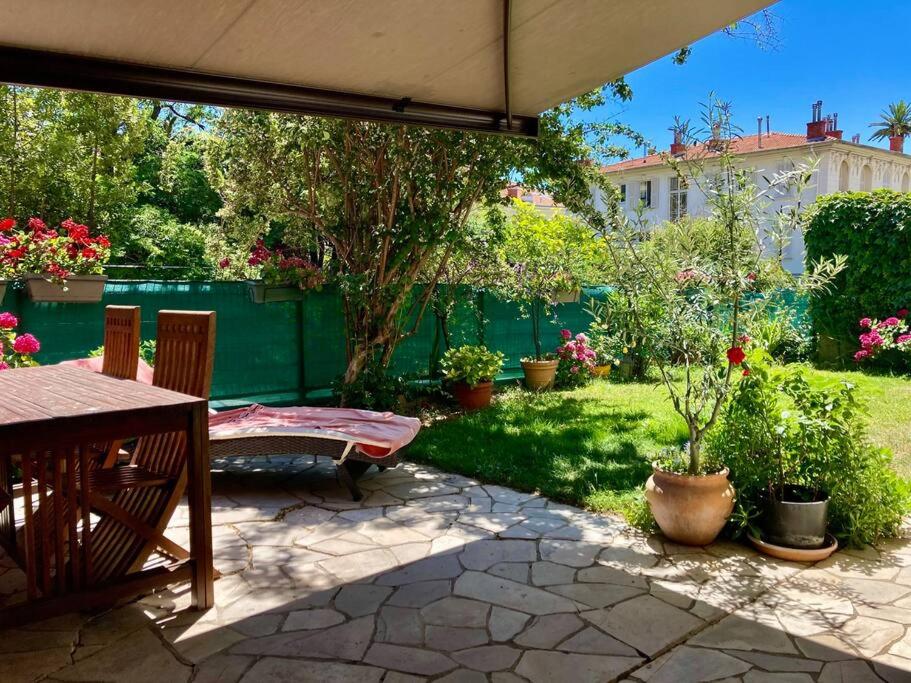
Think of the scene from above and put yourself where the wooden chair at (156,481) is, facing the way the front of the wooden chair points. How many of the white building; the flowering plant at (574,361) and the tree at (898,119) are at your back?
3

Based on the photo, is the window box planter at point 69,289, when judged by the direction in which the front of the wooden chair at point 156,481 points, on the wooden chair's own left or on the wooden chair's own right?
on the wooden chair's own right

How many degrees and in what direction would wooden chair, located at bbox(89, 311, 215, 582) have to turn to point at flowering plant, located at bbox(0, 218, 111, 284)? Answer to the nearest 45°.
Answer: approximately 135° to its right

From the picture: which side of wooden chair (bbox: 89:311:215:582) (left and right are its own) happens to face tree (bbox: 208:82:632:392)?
back

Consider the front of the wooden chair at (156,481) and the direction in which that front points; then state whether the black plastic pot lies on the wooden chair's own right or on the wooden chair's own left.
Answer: on the wooden chair's own left

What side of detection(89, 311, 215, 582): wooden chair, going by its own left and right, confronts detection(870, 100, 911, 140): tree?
back

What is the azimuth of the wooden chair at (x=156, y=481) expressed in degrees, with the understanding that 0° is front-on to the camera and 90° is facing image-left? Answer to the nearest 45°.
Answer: approximately 45°

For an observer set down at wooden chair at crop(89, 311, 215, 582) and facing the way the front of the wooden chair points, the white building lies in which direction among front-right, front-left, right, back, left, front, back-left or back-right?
back

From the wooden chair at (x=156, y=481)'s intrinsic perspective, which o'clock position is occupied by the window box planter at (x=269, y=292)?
The window box planter is roughly at 5 o'clock from the wooden chair.

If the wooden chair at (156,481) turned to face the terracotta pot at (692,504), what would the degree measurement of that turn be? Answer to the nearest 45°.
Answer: approximately 135° to its left

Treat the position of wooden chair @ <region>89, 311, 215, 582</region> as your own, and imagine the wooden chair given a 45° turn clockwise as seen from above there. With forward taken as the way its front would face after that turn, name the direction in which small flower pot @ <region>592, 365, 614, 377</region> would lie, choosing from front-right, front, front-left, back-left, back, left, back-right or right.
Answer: back-right

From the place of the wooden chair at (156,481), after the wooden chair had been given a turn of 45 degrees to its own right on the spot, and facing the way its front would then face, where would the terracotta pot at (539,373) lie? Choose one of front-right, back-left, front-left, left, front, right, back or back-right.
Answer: back-right

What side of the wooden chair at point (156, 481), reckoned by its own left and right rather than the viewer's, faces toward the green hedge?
back

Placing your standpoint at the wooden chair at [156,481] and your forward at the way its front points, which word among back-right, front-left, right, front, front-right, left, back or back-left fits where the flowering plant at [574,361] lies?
back
